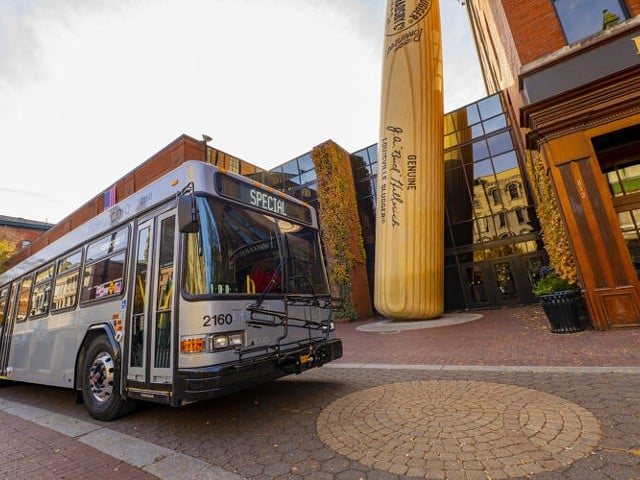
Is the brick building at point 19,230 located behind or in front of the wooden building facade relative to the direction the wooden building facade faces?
in front

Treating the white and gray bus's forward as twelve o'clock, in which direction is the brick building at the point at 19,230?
The brick building is roughly at 7 o'clock from the white and gray bus.

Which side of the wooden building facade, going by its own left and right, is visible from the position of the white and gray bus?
front

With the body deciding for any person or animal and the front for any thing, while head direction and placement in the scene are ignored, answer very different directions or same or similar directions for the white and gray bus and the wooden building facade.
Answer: very different directions

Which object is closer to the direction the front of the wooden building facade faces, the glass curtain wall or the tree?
the tree

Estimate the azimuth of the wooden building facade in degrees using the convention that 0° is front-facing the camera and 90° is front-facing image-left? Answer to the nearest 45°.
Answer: approximately 45°

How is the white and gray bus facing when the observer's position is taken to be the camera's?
facing the viewer and to the right of the viewer

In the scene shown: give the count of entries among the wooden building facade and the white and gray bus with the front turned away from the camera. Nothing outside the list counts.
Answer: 0
